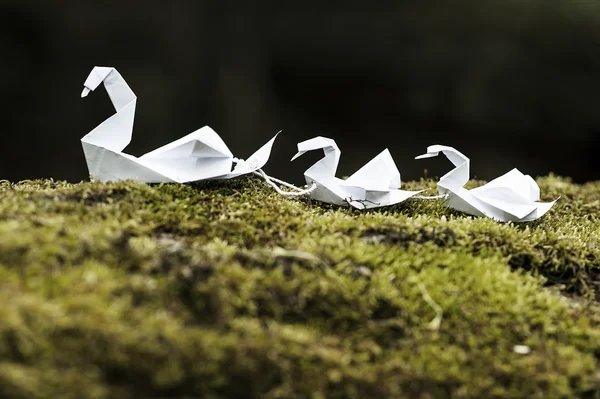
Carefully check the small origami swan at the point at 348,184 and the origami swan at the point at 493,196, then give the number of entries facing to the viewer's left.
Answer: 2

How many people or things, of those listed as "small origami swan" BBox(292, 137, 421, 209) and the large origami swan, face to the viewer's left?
2

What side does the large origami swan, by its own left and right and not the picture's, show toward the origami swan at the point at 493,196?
back

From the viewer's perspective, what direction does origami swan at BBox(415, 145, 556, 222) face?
to the viewer's left

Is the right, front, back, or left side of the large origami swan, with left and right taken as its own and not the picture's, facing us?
left

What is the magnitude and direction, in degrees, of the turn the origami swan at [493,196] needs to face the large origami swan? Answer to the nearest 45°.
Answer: approximately 45° to its left

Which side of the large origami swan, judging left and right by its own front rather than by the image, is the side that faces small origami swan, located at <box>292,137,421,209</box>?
back

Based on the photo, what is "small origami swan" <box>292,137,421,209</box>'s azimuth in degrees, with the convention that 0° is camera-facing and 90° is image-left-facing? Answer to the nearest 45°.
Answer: approximately 90°
